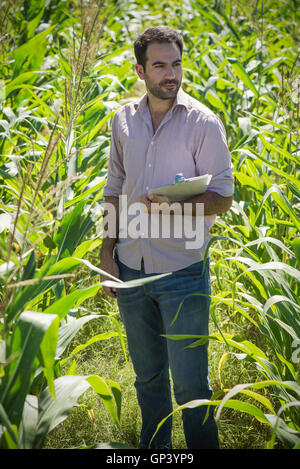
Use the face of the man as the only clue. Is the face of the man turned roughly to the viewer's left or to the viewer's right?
to the viewer's right

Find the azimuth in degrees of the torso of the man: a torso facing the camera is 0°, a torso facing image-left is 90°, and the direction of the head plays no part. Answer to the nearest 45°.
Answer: approximately 0°
